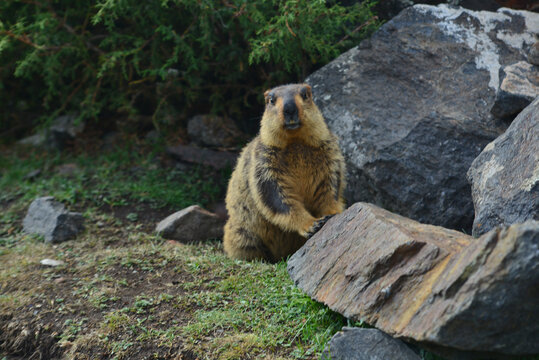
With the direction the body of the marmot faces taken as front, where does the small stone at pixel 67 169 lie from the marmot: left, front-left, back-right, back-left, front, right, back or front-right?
back

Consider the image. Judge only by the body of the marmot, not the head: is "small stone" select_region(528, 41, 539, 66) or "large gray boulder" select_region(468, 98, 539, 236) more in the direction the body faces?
the large gray boulder

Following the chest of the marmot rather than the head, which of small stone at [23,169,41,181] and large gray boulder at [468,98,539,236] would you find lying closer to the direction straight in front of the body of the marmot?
the large gray boulder

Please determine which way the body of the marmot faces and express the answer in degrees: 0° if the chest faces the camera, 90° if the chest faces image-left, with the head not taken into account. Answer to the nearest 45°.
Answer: approximately 315°

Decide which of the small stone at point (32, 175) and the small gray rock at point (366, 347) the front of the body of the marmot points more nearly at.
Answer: the small gray rock

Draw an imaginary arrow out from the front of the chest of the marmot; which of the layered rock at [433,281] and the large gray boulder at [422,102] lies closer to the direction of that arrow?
the layered rock

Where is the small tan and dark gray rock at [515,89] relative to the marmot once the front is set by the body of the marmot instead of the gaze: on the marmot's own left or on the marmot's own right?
on the marmot's own left
